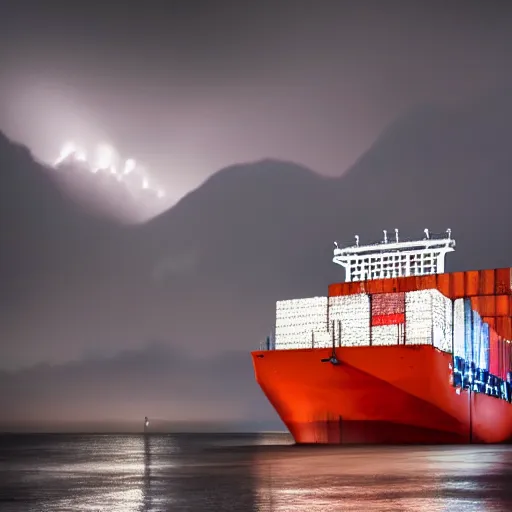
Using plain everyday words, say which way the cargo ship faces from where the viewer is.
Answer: facing the viewer and to the left of the viewer
